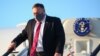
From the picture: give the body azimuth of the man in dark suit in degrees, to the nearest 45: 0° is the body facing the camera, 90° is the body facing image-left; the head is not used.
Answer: approximately 45°
